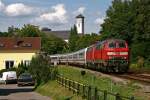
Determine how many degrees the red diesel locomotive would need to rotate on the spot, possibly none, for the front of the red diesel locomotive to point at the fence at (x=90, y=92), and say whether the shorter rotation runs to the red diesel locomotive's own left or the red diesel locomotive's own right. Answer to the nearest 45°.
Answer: approximately 45° to the red diesel locomotive's own right

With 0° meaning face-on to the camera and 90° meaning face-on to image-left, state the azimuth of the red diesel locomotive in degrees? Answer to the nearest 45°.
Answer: approximately 315°
